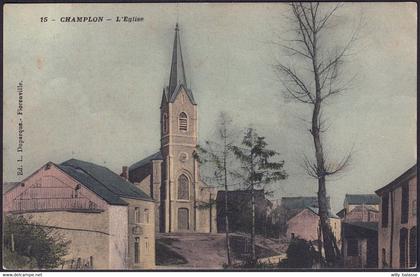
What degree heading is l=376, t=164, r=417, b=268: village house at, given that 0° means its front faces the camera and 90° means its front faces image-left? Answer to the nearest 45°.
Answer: approximately 45°

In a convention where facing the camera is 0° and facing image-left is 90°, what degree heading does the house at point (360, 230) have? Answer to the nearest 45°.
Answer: approximately 0°

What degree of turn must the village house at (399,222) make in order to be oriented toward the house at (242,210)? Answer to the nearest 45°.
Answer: approximately 45° to its right
